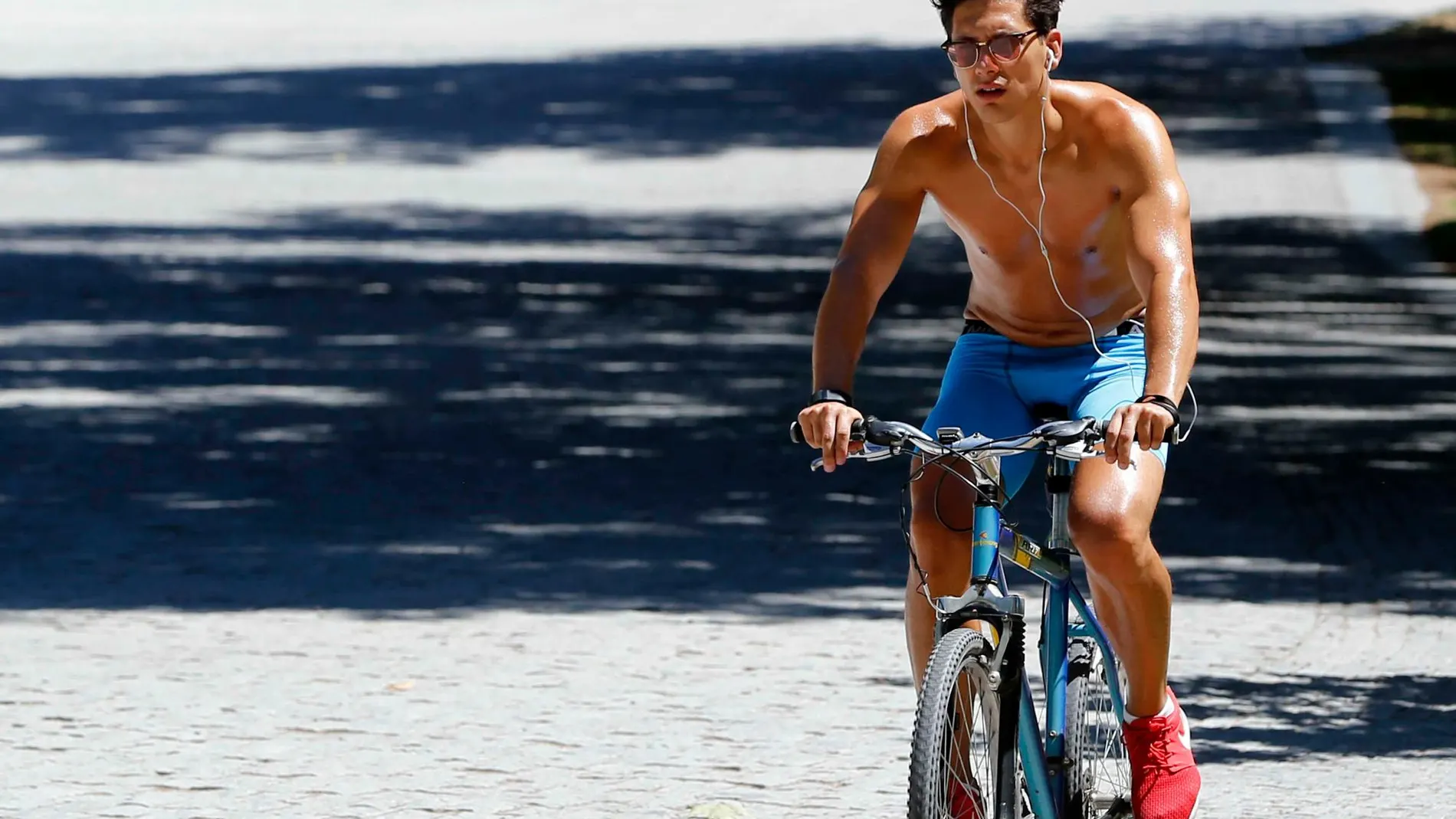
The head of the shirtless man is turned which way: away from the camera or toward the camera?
toward the camera

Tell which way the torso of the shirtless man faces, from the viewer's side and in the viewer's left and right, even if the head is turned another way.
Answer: facing the viewer
